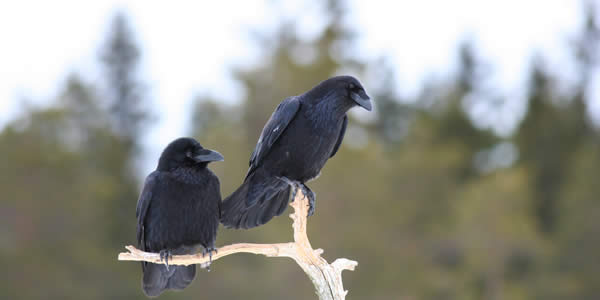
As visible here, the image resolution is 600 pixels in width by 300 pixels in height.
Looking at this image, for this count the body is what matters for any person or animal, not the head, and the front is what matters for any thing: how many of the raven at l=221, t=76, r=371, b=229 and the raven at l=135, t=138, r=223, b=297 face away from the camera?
0

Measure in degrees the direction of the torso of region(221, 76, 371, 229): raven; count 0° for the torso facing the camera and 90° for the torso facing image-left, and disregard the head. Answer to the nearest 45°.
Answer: approximately 315°

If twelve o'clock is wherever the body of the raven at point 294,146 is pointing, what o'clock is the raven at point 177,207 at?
the raven at point 177,207 is roughly at 5 o'clock from the raven at point 294,146.

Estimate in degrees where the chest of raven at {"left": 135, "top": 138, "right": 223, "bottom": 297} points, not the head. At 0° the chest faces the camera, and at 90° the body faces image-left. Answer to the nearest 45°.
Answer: approximately 315°
